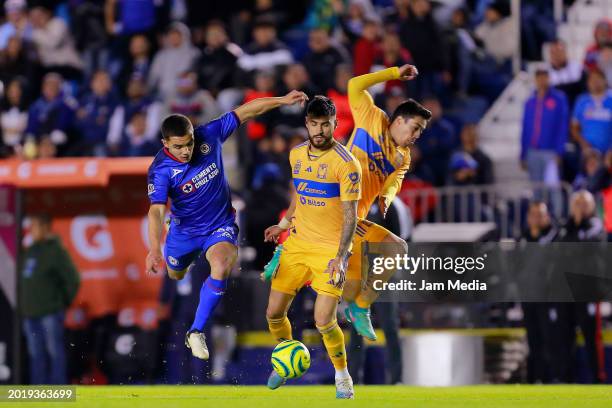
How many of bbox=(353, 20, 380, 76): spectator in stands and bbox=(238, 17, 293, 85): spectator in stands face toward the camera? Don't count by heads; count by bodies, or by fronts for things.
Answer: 2

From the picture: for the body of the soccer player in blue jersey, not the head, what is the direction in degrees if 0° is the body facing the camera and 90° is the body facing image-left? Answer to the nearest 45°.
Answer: approximately 0°

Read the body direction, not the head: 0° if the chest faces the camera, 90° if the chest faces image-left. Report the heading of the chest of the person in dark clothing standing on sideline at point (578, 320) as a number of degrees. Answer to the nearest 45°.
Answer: approximately 0°
